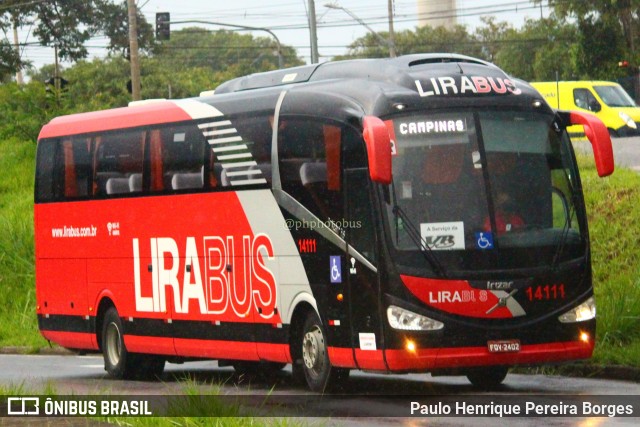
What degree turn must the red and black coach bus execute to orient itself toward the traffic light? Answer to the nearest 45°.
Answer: approximately 135° to its left

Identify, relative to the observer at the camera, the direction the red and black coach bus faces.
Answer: facing the viewer and to the right of the viewer

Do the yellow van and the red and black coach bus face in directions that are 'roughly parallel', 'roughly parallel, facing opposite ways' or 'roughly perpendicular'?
roughly parallel

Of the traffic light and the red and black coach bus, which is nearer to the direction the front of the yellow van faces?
the red and black coach bus

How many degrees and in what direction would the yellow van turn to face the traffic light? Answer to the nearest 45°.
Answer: approximately 135° to its right

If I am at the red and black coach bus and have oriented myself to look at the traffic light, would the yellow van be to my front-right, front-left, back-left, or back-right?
front-right

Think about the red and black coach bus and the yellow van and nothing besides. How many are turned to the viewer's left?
0
